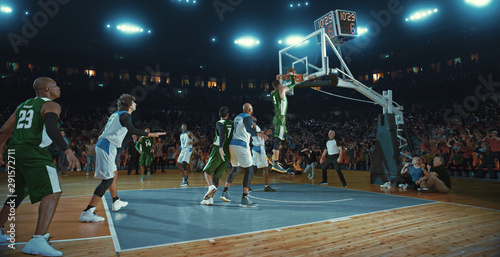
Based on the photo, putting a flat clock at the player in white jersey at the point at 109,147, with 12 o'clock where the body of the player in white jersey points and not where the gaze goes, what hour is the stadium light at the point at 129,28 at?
The stadium light is roughly at 9 o'clock from the player in white jersey.

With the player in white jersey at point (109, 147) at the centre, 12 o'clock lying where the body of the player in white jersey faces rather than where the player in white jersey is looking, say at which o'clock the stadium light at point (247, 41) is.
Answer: The stadium light is roughly at 10 o'clock from the player in white jersey.

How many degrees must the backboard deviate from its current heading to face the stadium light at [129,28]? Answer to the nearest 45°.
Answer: approximately 90° to its right

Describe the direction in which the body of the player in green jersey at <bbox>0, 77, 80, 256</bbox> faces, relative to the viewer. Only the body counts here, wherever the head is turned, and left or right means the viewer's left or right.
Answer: facing away from the viewer and to the right of the viewer

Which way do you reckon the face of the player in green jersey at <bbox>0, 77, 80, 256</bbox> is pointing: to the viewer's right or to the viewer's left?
to the viewer's right

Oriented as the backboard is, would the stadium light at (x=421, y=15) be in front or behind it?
behind

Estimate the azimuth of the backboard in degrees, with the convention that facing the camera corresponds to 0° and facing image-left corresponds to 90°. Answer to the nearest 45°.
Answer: approximately 45°

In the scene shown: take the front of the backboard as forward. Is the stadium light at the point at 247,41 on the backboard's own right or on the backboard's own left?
on the backboard's own right
